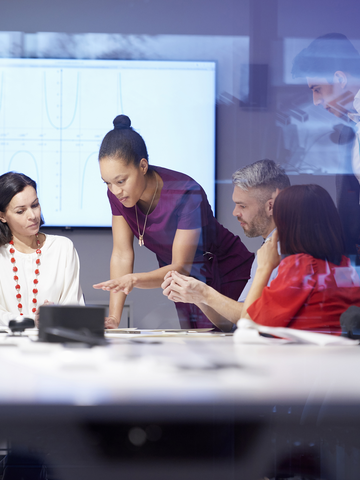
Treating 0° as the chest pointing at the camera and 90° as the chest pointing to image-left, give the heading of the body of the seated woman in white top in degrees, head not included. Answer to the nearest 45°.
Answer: approximately 0°

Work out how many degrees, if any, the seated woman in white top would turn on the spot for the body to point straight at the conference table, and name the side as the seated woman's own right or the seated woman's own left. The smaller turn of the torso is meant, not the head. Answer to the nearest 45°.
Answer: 0° — they already face it

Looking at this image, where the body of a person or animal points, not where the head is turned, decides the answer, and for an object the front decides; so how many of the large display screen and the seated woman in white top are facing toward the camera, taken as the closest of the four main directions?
2

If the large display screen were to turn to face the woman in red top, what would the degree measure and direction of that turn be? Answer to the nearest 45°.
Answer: approximately 45° to its left

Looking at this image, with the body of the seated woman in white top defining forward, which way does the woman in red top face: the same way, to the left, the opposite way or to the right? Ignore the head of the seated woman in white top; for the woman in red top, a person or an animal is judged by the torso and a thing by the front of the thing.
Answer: the opposite way

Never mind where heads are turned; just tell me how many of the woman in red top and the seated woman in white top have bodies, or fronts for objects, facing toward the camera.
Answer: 1

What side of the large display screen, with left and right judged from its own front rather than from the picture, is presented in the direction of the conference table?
front

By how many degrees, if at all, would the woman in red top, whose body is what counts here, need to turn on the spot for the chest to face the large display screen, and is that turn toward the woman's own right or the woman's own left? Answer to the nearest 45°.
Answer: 0° — they already face it

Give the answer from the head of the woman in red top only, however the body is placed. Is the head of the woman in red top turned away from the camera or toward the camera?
away from the camera

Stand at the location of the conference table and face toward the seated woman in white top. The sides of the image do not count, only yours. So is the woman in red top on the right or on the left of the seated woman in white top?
right

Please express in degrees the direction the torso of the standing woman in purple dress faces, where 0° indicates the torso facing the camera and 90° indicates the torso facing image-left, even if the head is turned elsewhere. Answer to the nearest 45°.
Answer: approximately 45°

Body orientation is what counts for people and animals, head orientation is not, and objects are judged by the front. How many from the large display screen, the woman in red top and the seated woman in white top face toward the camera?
2

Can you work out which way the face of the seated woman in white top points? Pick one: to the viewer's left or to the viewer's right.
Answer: to the viewer's right

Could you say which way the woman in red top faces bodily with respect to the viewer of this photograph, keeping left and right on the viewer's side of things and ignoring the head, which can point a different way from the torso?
facing away from the viewer and to the left of the viewer
